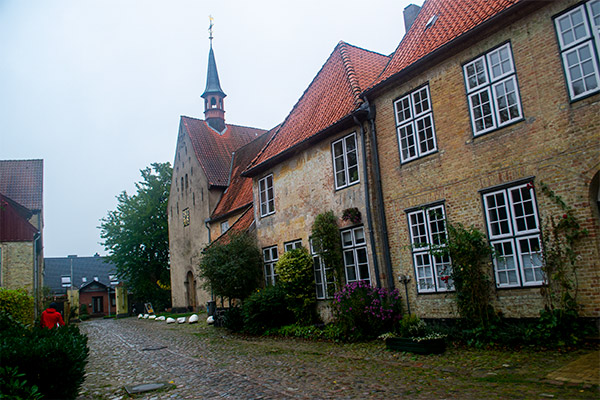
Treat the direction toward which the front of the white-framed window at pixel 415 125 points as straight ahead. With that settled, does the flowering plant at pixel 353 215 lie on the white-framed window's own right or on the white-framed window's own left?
on the white-framed window's own right

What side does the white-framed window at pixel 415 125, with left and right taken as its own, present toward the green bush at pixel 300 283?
right

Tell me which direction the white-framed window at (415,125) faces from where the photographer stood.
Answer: facing the viewer and to the left of the viewer

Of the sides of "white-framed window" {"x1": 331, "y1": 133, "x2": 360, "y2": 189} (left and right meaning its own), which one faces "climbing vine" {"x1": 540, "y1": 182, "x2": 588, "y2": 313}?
left

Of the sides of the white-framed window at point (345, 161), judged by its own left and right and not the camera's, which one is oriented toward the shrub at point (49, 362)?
front

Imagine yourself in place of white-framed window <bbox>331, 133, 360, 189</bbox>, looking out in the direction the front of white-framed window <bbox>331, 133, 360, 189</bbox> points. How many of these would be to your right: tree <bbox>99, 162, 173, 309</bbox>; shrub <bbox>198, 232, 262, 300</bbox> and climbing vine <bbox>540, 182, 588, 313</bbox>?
2

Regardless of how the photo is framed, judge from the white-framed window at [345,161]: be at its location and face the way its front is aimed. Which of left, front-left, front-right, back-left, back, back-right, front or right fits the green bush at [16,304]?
front-right

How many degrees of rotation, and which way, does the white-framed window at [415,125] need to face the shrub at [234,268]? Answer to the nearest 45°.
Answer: approximately 90° to its right

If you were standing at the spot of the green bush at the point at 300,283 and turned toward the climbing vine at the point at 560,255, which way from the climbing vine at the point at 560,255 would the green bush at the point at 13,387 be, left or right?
right

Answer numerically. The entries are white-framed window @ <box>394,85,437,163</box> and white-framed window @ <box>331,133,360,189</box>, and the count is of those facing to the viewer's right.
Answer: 0

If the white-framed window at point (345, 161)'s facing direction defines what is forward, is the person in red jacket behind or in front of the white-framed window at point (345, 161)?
in front

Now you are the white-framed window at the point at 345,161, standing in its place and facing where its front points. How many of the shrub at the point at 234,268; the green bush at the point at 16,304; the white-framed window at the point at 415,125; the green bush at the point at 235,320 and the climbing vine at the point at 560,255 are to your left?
2

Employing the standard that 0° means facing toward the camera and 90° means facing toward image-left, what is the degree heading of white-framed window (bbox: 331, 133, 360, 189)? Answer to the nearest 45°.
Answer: approximately 45°

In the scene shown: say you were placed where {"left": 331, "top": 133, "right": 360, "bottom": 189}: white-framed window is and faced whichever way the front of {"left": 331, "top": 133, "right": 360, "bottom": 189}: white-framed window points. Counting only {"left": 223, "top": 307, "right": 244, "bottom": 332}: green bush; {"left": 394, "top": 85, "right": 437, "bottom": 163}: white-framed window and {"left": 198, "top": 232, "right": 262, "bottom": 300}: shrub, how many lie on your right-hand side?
2

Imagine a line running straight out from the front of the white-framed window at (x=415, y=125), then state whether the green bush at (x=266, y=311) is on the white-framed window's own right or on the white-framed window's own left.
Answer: on the white-framed window's own right

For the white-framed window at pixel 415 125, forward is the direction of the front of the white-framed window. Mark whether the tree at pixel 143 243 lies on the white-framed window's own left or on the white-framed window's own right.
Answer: on the white-framed window's own right
